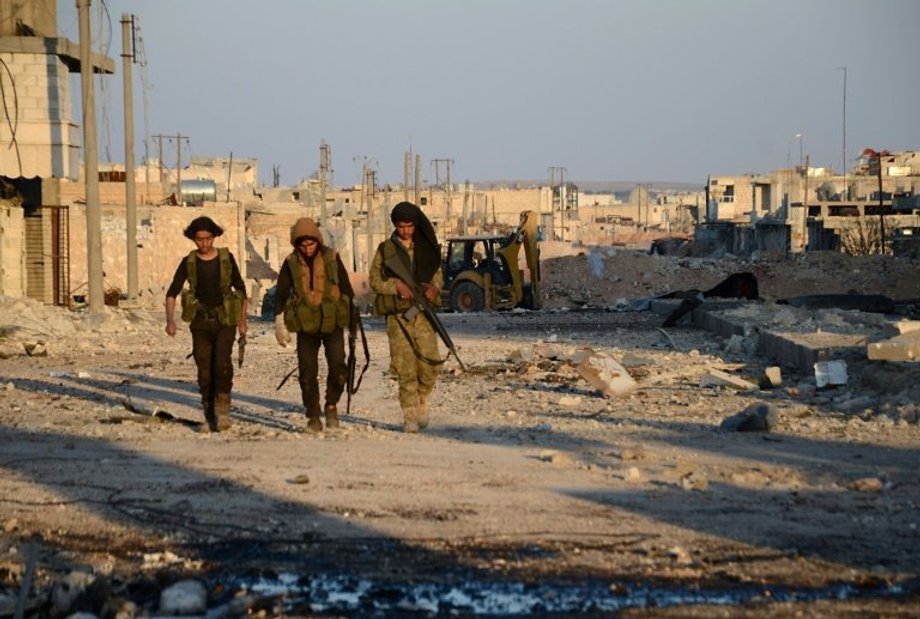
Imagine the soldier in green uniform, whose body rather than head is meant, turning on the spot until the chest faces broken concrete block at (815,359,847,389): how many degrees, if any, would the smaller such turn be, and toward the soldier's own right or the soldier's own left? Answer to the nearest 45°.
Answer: approximately 135° to the soldier's own left

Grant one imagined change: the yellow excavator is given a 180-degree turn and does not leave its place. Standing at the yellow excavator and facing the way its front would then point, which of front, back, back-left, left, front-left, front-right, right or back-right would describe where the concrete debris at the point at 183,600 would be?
right

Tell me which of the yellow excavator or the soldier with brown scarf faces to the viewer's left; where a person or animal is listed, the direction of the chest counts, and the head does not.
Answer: the yellow excavator

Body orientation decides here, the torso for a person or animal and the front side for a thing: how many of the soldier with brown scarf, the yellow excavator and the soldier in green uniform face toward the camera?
2

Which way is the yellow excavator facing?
to the viewer's left

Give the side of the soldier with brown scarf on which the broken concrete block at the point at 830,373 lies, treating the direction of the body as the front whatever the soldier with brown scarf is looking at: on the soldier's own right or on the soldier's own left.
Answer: on the soldier's own left

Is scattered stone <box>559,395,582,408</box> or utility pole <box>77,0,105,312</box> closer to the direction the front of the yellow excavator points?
the utility pole

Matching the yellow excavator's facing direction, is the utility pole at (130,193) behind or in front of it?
in front
